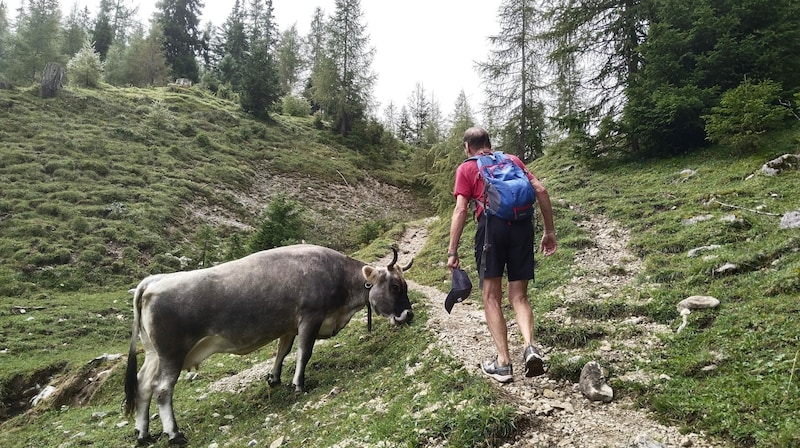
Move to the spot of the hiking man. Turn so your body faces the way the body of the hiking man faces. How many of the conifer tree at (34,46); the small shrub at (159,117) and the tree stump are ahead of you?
3

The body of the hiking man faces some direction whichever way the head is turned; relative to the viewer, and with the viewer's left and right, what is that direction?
facing away from the viewer and to the left of the viewer

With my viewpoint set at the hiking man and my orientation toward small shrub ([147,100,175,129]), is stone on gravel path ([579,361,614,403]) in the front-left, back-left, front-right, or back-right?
back-right

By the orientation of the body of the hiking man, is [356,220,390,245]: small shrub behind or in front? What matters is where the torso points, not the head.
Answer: in front

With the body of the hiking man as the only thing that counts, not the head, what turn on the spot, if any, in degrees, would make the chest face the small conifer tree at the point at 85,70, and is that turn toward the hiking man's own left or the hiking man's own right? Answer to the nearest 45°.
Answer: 0° — they already face it

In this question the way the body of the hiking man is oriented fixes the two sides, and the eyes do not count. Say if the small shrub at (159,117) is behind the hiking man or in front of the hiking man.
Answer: in front

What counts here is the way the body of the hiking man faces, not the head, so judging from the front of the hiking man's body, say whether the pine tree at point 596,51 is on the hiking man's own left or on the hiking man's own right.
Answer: on the hiking man's own right

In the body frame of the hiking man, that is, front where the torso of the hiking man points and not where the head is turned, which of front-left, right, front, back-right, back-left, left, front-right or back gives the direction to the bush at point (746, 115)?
right
